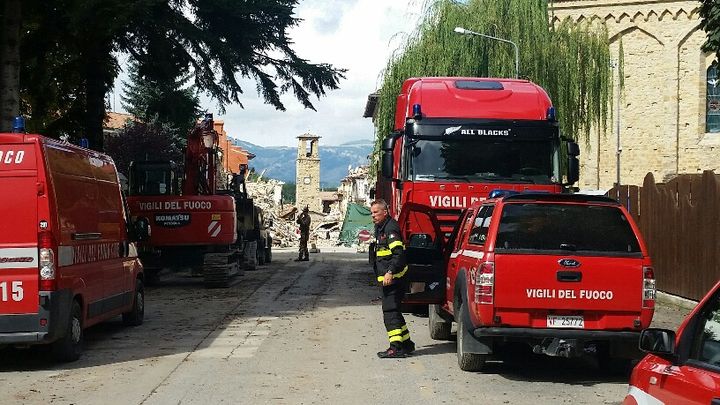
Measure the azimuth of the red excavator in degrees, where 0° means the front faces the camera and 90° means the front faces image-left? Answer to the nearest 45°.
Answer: approximately 180°

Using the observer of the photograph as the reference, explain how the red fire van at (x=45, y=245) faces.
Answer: facing away from the viewer and to the right of the viewer

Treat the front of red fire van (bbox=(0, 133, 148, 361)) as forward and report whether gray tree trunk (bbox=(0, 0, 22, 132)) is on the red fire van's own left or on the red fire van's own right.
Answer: on the red fire van's own left

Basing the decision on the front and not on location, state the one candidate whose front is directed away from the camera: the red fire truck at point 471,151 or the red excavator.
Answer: the red excavator

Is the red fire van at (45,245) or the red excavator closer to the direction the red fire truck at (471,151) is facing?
the red fire van

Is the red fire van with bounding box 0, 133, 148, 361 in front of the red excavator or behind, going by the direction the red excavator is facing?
behind

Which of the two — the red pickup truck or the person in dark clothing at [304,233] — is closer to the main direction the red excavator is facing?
the person in dark clothing

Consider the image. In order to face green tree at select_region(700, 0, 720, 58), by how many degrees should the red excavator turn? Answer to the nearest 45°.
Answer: approximately 135° to its right

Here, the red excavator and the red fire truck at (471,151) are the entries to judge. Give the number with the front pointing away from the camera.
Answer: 1

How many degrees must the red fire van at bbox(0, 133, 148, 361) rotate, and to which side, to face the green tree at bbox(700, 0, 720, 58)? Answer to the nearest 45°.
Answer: approximately 45° to its right

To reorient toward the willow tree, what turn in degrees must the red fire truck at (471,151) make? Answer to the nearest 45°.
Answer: approximately 180°

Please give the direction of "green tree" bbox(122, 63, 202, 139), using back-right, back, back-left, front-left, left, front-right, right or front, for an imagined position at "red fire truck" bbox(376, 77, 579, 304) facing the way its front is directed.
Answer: back-right
